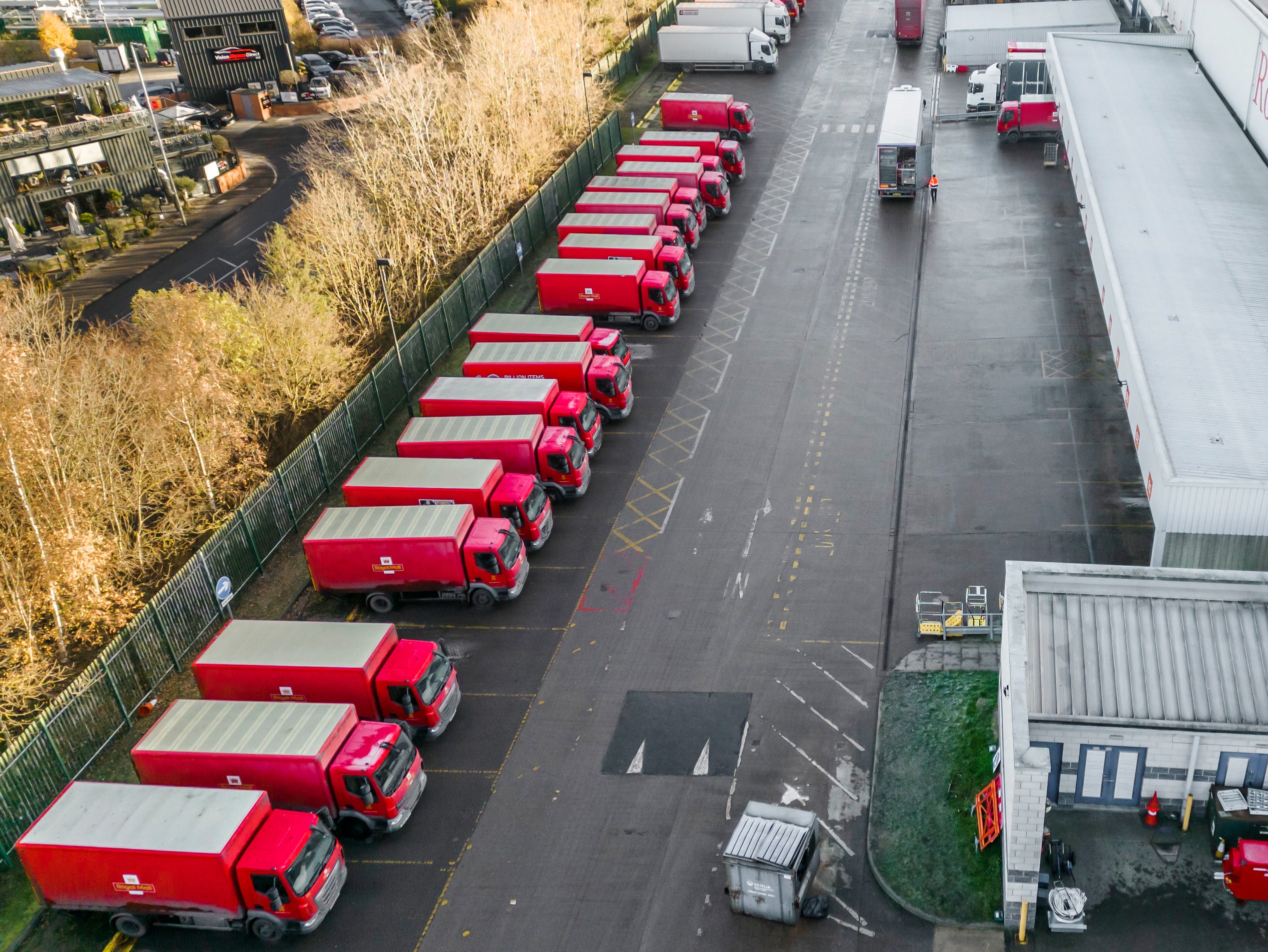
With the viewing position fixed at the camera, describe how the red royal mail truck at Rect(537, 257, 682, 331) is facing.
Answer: facing to the right of the viewer

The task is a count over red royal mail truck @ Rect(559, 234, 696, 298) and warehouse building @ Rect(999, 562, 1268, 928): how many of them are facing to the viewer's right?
1

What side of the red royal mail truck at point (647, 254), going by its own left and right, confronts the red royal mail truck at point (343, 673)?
right

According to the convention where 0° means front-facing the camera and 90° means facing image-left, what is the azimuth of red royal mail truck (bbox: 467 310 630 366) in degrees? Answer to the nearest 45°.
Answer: approximately 315°

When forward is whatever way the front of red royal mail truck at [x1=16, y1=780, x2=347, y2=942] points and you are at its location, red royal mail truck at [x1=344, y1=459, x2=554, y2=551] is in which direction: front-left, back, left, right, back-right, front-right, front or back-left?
left

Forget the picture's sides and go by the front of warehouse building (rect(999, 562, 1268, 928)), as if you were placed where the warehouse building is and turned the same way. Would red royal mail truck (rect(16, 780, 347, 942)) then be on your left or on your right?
on your right

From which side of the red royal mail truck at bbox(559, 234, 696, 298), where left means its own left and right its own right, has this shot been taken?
right

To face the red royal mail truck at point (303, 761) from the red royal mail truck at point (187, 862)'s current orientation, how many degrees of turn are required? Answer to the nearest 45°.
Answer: approximately 45° to its left

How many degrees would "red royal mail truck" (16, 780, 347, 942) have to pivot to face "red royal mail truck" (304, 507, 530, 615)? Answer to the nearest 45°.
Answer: approximately 90° to its left

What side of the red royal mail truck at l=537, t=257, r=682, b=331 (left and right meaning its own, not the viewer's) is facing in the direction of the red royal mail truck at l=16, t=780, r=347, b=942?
right

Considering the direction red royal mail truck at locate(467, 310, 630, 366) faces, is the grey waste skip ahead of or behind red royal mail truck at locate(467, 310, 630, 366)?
ahead

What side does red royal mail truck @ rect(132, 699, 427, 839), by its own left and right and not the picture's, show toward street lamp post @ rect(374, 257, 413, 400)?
left

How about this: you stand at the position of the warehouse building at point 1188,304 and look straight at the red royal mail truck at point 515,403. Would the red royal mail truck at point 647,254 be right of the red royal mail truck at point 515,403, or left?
right

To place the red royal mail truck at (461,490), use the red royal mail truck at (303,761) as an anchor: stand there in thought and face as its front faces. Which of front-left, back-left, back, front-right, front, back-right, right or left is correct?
left
